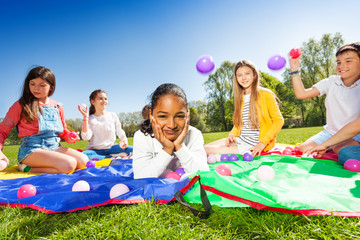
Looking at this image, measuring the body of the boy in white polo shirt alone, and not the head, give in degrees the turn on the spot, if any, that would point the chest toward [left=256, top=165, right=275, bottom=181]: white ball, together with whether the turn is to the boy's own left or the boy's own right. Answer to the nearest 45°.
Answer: approximately 45° to the boy's own left

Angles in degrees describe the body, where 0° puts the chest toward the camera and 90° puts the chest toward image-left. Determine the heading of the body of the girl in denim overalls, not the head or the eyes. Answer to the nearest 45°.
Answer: approximately 315°

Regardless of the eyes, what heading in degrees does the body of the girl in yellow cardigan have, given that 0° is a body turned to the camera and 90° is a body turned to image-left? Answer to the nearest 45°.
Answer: approximately 45°

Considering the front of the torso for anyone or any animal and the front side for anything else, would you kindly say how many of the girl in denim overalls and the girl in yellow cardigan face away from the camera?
0

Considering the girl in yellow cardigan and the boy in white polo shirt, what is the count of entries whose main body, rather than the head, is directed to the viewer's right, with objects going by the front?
0
